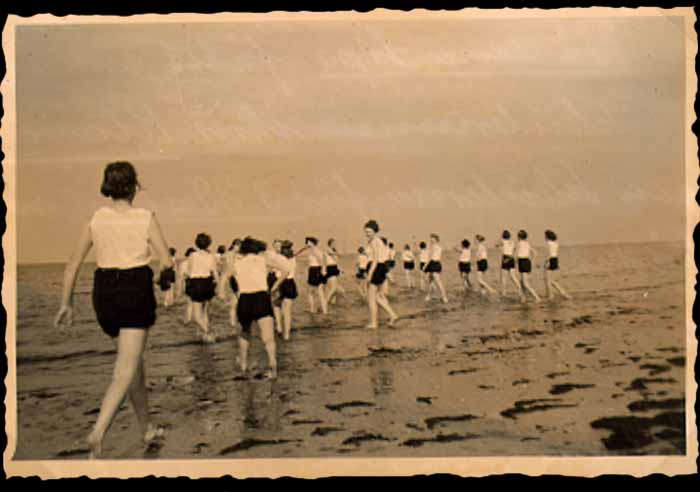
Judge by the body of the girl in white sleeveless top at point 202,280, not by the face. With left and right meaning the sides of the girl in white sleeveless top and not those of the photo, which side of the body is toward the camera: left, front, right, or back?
back

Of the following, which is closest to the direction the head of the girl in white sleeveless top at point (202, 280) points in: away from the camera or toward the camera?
away from the camera
